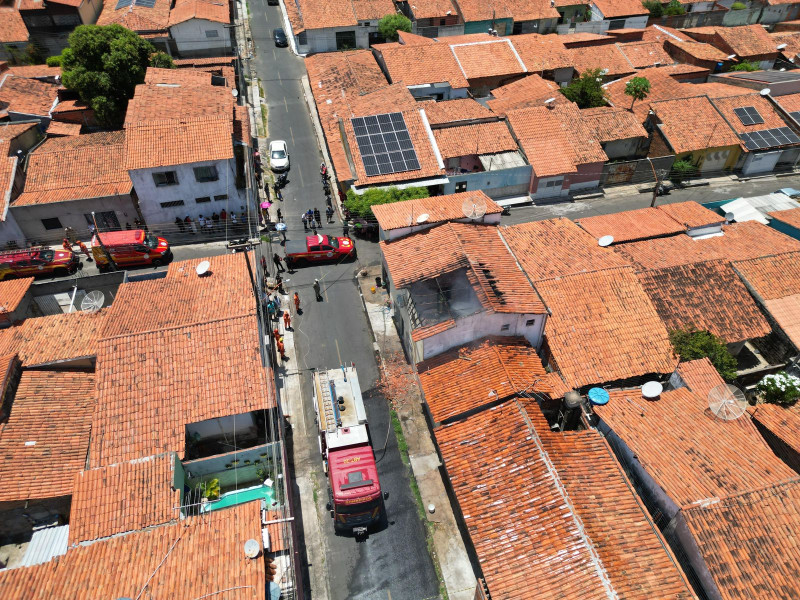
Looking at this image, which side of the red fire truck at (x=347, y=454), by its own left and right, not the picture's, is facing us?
front

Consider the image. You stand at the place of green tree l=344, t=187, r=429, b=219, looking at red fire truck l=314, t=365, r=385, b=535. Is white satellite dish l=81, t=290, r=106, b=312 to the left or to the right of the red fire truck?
right

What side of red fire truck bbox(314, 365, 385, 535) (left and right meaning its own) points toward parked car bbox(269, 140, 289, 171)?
back

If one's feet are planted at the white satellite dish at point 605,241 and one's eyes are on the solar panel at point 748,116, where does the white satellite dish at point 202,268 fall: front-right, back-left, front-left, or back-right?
back-left

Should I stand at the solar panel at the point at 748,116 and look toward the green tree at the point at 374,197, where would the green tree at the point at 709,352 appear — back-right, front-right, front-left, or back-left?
front-left

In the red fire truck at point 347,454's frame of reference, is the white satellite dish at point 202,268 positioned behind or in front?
behind

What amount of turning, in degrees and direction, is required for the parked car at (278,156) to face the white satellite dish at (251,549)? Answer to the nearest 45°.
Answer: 0° — it already faces it

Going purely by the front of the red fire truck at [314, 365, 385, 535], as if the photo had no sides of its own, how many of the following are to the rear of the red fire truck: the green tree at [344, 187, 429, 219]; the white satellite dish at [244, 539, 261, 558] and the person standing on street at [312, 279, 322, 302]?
2

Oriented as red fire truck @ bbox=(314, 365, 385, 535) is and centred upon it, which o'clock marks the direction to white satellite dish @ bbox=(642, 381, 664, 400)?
The white satellite dish is roughly at 9 o'clock from the red fire truck.

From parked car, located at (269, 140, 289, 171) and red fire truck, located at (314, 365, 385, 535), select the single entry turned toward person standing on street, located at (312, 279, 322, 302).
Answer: the parked car

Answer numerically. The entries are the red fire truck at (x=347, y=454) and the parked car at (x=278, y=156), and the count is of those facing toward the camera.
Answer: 2

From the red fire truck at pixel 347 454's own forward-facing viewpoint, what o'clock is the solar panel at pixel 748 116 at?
The solar panel is roughly at 8 o'clock from the red fire truck.

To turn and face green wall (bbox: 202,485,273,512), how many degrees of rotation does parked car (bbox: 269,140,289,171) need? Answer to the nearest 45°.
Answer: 0° — it already faces it

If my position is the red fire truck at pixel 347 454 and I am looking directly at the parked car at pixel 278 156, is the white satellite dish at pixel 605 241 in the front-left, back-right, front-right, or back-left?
front-right

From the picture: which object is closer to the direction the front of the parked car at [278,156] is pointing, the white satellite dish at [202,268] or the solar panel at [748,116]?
the white satellite dish

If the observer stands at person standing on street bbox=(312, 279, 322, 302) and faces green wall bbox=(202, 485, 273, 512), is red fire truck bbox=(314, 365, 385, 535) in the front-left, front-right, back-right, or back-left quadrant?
front-left

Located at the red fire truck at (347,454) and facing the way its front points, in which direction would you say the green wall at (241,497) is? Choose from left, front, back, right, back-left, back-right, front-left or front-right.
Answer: right
